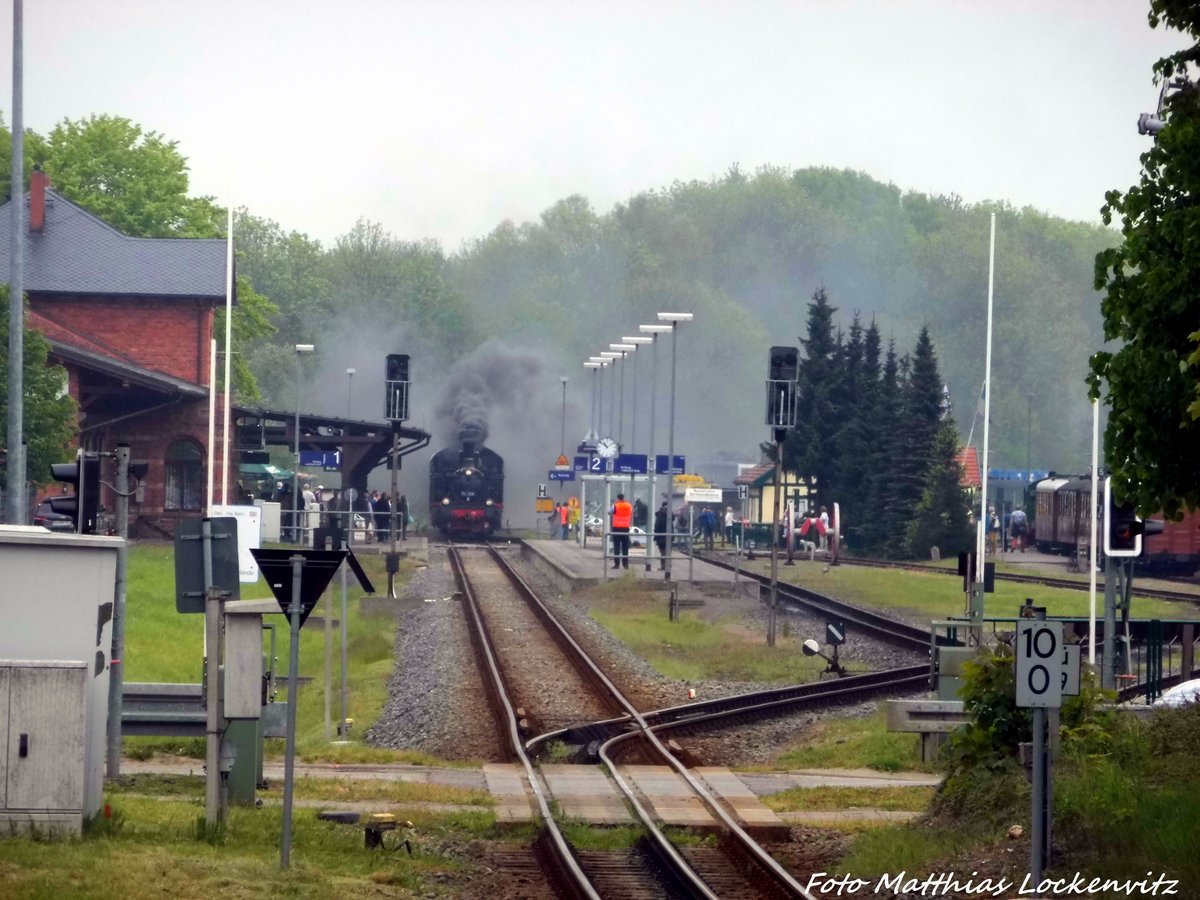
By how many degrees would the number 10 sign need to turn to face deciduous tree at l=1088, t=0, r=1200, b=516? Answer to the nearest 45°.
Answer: approximately 180°

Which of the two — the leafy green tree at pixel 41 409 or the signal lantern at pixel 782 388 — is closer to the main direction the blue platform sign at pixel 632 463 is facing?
the signal lantern

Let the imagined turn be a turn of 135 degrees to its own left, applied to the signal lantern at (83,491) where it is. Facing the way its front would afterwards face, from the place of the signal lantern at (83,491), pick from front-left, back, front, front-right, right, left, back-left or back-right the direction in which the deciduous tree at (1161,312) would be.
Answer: front

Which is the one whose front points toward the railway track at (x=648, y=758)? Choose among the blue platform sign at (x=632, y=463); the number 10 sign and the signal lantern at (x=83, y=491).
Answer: the blue platform sign
